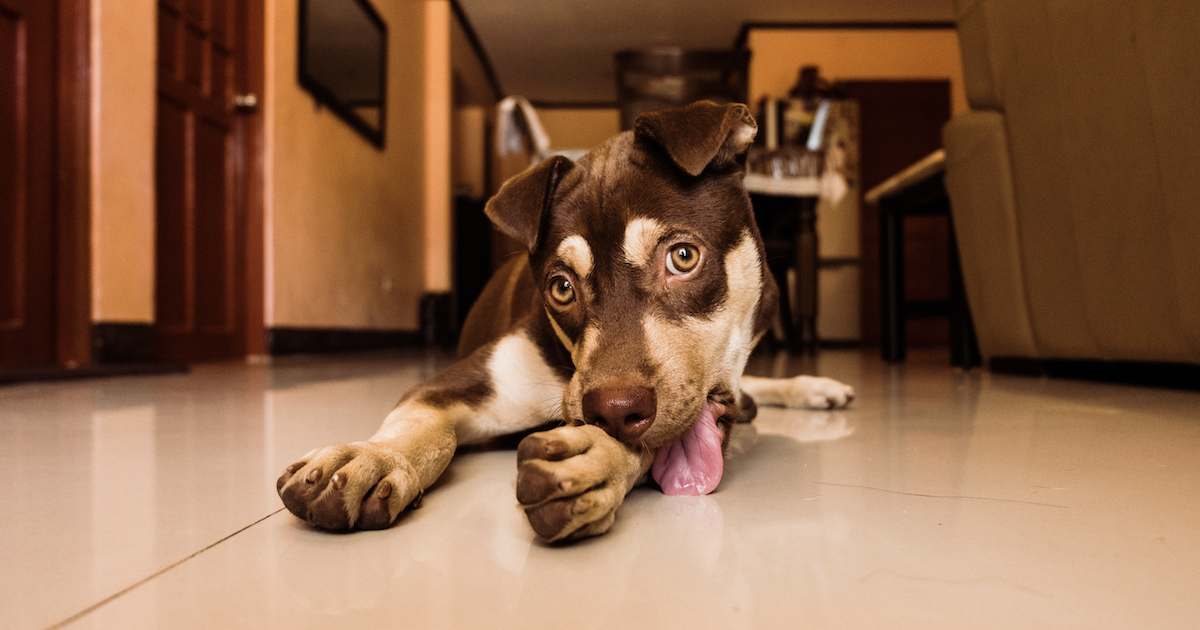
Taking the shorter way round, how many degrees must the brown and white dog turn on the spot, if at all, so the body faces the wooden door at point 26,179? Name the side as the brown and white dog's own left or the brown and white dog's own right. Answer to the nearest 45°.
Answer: approximately 135° to the brown and white dog's own right

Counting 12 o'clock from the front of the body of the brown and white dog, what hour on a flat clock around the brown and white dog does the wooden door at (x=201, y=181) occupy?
The wooden door is roughly at 5 o'clock from the brown and white dog.

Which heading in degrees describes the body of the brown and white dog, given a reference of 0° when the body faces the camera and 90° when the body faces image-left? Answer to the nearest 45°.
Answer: approximately 0°

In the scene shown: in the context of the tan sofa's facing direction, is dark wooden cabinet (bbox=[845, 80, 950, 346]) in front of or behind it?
in front

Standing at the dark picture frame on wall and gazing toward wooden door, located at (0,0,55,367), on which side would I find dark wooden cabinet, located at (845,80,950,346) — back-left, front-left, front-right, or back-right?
back-left
